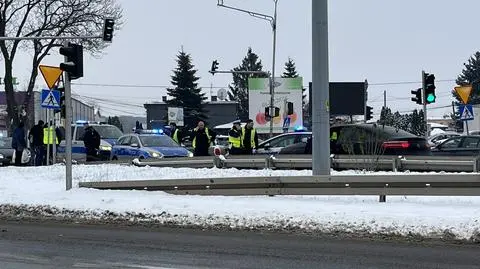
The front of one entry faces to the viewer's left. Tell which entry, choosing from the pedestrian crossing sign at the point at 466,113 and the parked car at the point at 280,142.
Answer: the parked car

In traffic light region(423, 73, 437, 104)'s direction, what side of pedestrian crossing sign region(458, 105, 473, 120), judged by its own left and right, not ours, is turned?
right

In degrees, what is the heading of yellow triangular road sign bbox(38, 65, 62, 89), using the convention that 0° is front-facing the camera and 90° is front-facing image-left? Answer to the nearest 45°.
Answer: approximately 0°

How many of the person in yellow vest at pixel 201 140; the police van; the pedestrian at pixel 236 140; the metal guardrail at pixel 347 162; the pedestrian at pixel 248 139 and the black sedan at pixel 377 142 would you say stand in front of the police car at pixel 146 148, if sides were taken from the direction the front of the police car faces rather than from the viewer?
5

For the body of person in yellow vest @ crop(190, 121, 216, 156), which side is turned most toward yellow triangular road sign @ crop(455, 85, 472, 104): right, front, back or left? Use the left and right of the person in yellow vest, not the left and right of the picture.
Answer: left

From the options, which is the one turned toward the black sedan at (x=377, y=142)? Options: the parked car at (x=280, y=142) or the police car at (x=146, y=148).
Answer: the police car

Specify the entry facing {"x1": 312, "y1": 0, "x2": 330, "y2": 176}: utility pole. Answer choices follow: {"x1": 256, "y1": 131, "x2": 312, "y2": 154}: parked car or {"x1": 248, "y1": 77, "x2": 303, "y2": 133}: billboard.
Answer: the billboard

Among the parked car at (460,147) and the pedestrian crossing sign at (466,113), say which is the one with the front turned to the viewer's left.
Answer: the parked car

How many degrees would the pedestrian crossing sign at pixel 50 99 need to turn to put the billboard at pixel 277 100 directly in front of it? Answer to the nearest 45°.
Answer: approximately 135° to its left
